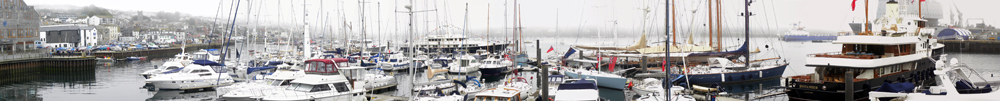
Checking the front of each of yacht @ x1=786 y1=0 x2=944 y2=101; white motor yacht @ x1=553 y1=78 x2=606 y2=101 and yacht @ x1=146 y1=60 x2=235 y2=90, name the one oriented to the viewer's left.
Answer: yacht @ x1=146 y1=60 x2=235 y2=90

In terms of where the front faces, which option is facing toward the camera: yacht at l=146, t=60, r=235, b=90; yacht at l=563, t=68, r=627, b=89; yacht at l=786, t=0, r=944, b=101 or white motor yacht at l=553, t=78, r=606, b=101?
the white motor yacht

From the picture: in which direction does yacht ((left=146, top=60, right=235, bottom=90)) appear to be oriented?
to the viewer's left

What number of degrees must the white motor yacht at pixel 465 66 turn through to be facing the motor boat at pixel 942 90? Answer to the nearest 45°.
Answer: approximately 90° to its left

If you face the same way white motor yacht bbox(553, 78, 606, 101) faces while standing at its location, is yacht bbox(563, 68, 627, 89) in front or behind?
behind

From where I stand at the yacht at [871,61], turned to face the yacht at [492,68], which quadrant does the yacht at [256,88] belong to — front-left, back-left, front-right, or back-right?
front-left

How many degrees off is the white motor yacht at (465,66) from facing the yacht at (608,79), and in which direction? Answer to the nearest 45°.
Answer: approximately 90° to its left

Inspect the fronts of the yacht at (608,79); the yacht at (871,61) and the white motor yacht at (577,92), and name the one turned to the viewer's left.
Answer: the yacht at (608,79)

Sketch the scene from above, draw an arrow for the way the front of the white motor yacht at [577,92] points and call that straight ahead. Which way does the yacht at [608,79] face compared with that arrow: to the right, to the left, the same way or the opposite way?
to the right

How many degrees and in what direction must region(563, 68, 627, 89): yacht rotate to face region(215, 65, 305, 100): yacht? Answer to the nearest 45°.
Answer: approximately 45° to its left

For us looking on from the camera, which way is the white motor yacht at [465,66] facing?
facing the viewer and to the left of the viewer

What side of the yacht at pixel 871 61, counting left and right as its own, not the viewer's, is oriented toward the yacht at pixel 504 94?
back
